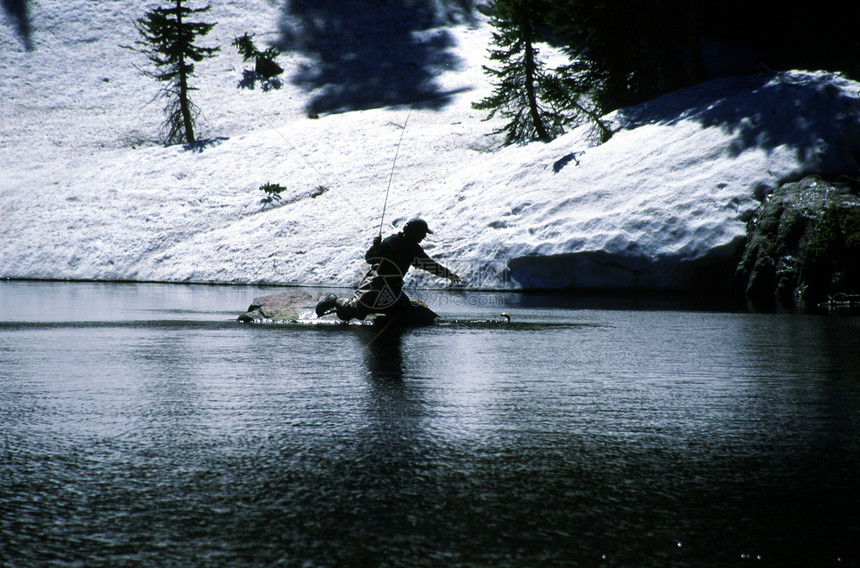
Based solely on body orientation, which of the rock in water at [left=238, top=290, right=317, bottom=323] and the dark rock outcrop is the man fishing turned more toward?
the dark rock outcrop

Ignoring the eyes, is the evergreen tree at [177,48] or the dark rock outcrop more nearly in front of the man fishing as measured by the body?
the dark rock outcrop

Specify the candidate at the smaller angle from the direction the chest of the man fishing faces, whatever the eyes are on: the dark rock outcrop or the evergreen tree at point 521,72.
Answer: the dark rock outcrop

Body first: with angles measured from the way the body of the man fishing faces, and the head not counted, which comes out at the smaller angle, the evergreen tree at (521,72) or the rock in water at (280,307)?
the evergreen tree

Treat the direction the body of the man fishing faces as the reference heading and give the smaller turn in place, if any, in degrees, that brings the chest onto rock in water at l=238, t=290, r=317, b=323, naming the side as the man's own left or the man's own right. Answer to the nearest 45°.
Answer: approximately 135° to the man's own left

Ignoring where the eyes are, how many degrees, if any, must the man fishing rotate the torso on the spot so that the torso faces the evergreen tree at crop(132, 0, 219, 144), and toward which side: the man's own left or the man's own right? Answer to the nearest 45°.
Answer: approximately 90° to the man's own left

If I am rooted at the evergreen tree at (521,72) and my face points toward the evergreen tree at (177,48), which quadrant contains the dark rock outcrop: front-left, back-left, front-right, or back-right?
back-left

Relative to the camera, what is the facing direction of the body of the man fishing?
to the viewer's right

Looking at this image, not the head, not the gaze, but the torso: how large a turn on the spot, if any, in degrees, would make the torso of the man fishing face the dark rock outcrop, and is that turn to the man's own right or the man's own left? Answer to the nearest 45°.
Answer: approximately 45° to the man's own left

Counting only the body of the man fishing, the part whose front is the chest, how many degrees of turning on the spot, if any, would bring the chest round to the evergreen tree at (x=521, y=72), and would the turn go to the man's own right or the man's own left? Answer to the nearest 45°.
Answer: approximately 90° to the man's own left
